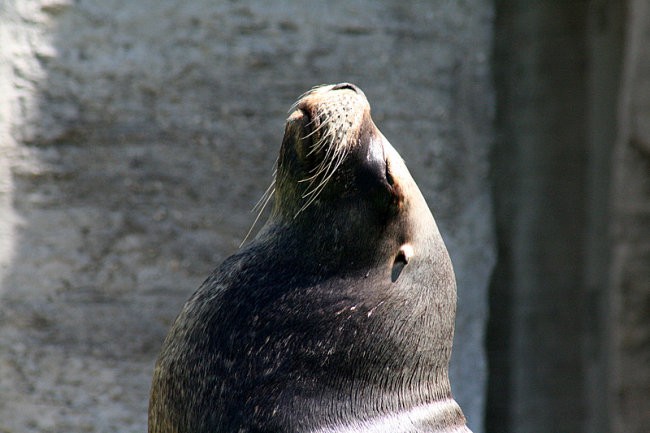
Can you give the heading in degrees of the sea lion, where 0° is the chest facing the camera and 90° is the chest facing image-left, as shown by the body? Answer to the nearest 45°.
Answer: approximately 45°
